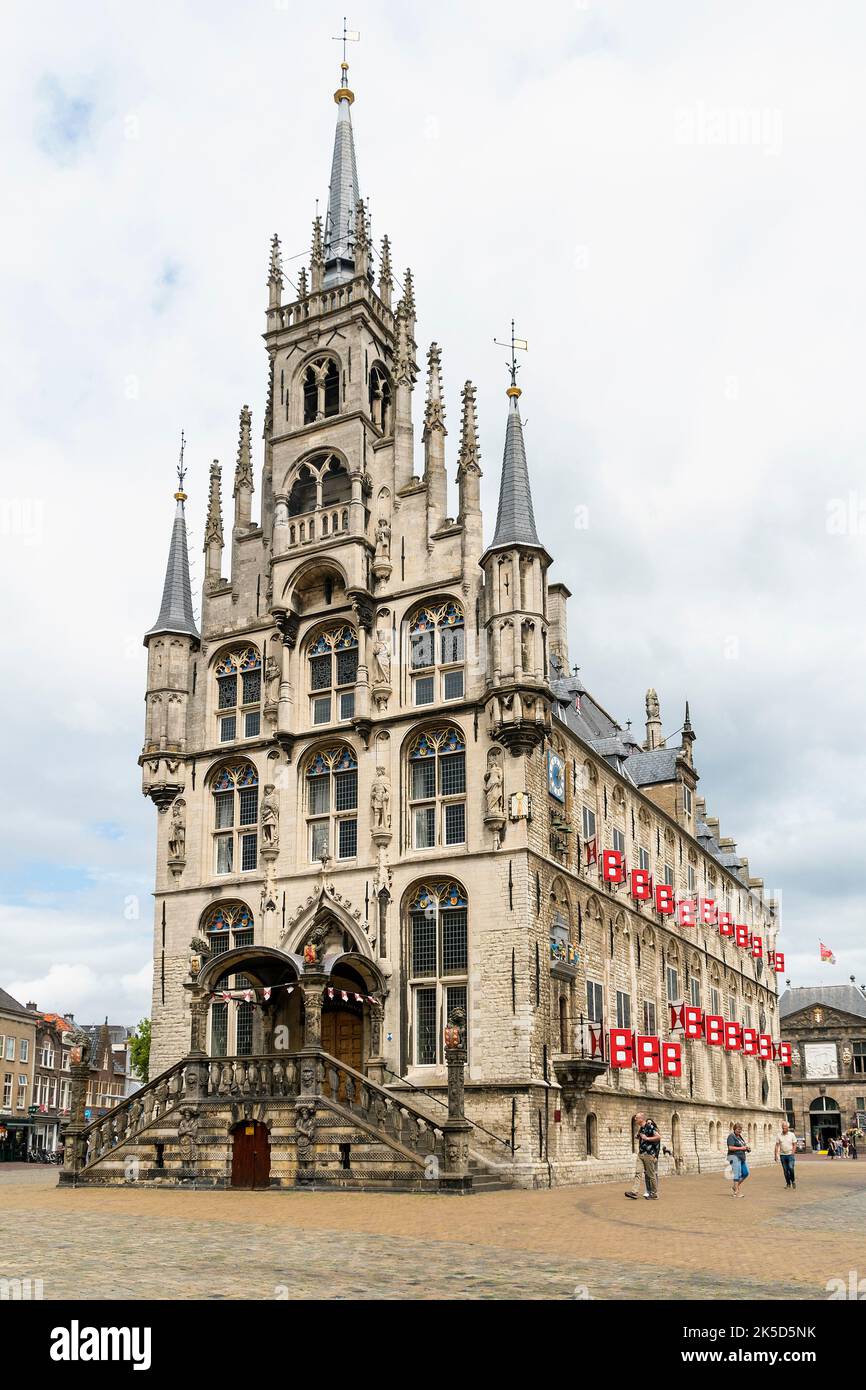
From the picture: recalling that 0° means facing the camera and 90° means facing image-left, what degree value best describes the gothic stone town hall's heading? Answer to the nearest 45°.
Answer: approximately 45°
